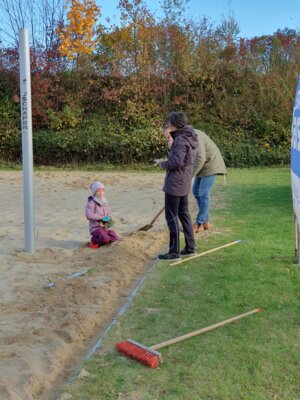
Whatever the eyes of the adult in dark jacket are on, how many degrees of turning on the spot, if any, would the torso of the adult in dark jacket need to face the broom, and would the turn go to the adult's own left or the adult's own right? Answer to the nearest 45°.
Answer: approximately 90° to the adult's own left

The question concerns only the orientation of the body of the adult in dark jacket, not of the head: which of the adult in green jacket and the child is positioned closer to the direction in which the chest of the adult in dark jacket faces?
the child

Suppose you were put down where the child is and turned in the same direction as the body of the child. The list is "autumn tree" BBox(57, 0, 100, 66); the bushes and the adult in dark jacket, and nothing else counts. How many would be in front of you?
1

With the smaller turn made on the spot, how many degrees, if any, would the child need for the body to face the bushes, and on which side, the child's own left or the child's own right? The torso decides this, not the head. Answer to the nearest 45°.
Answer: approximately 135° to the child's own left

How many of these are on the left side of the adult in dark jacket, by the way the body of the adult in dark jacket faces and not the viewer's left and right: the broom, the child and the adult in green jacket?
1

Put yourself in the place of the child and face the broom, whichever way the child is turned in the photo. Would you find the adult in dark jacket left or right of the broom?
left

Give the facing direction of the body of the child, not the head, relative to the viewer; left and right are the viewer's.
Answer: facing the viewer and to the right of the viewer

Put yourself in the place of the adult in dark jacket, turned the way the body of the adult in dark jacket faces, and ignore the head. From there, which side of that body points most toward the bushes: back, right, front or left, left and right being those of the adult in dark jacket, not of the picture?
right

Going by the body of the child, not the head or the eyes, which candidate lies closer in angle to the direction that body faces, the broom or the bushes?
the broom

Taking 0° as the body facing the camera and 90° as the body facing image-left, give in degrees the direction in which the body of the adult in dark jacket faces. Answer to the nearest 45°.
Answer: approximately 90°

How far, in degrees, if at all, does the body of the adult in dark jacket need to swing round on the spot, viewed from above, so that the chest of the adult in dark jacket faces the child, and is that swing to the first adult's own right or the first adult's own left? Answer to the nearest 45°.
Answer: approximately 45° to the first adult's own right

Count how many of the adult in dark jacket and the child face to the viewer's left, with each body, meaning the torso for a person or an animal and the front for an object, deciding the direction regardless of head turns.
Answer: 1

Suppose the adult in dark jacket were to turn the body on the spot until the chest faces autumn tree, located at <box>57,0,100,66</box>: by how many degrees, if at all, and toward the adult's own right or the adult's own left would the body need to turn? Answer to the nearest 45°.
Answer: approximately 90° to the adult's own right

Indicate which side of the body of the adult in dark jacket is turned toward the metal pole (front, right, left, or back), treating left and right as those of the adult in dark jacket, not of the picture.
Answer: front
